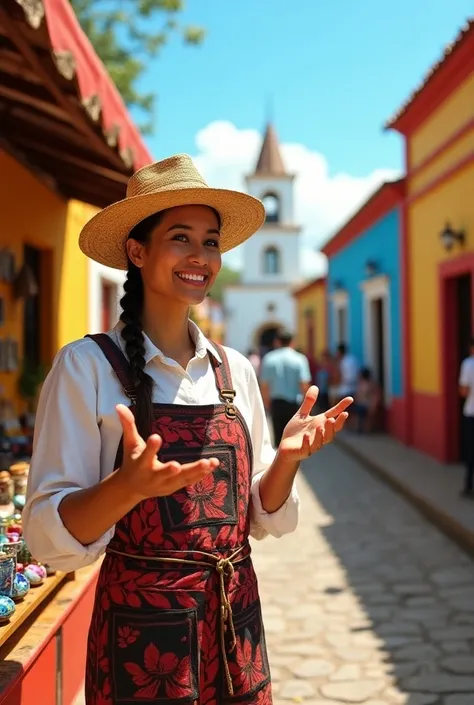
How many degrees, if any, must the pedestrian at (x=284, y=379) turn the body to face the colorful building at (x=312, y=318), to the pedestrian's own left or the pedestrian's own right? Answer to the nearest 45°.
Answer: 0° — they already face it

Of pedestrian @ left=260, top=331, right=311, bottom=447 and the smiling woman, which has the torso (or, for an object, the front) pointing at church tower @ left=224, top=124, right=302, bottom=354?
the pedestrian

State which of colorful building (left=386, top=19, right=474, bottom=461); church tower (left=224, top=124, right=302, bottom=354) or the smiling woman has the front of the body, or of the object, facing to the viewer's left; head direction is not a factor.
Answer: the colorful building

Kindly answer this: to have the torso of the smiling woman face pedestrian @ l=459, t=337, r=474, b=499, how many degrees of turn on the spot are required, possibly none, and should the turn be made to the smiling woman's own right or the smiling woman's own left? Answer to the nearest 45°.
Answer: approximately 90° to the smiling woman's own left

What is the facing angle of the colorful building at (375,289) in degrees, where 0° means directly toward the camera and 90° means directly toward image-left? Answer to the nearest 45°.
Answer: approximately 90°

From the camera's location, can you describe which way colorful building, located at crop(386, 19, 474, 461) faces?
facing to the left of the viewer

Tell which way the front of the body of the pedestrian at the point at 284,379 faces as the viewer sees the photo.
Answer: away from the camera

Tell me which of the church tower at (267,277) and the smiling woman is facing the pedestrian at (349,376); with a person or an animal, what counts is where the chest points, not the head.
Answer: the church tower

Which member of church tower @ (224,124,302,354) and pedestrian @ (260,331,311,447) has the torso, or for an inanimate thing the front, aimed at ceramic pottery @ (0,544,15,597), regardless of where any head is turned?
the church tower

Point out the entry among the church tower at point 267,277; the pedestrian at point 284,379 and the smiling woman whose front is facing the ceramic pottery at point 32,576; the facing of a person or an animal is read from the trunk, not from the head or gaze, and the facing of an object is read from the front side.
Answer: the church tower

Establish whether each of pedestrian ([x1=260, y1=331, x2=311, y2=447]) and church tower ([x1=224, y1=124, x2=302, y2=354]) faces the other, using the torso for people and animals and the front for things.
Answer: yes

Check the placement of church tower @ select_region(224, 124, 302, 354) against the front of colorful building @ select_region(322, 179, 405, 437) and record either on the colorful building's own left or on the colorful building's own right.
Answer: on the colorful building's own right
